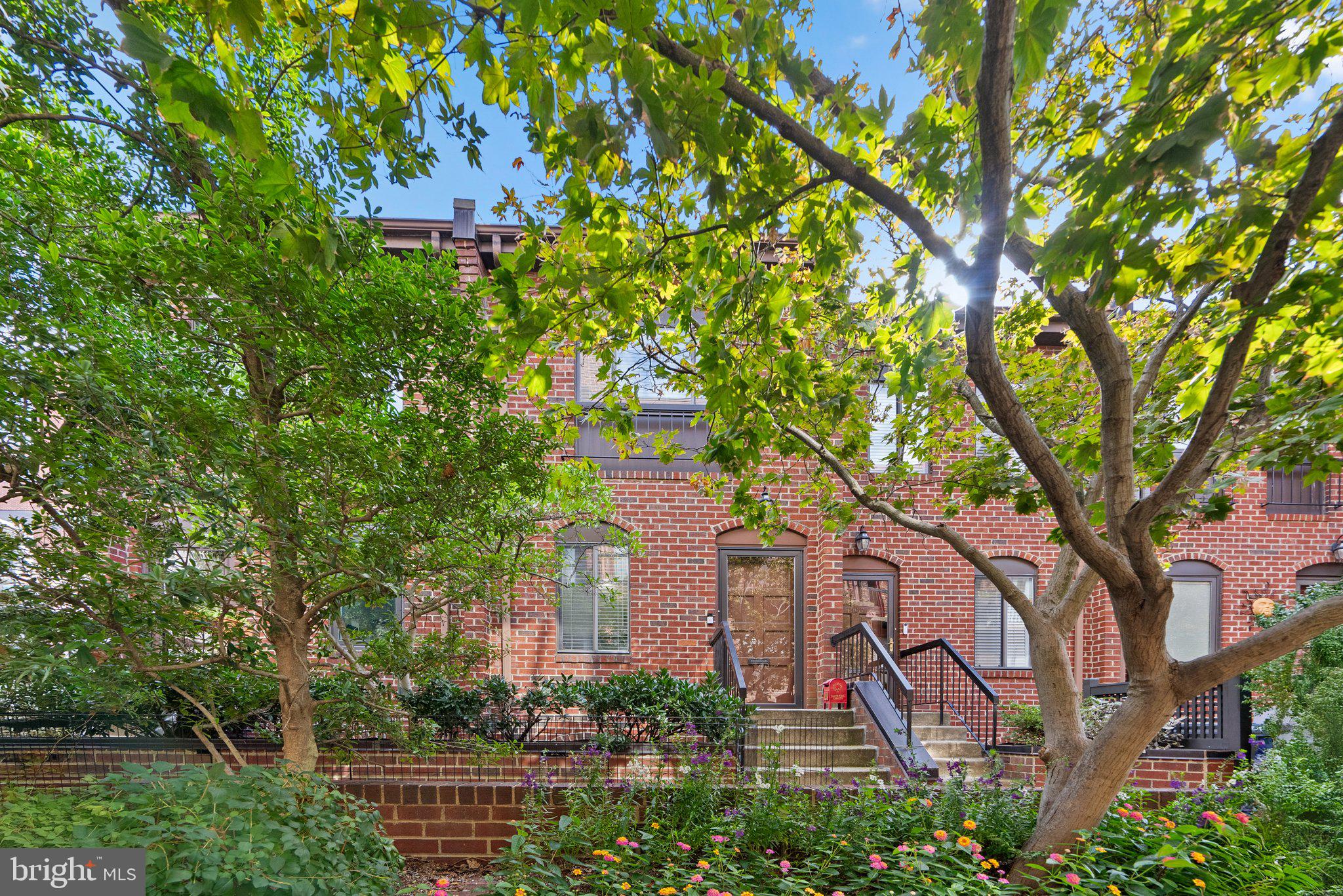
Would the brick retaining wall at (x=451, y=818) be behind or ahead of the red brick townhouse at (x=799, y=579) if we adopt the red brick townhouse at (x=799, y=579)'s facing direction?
ahead

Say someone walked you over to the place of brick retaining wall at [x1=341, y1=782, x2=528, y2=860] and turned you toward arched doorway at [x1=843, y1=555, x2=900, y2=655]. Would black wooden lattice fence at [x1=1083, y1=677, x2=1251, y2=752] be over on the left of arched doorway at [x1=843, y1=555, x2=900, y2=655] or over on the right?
right

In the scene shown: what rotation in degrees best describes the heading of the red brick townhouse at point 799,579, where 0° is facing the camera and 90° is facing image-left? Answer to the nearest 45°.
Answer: approximately 0°

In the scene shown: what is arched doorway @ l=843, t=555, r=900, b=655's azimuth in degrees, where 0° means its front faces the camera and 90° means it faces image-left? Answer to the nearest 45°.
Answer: approximately 0°

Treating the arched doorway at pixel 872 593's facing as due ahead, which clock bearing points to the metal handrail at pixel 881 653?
The metal handrail is roughly at 12 o'clock from the arched doorway.
